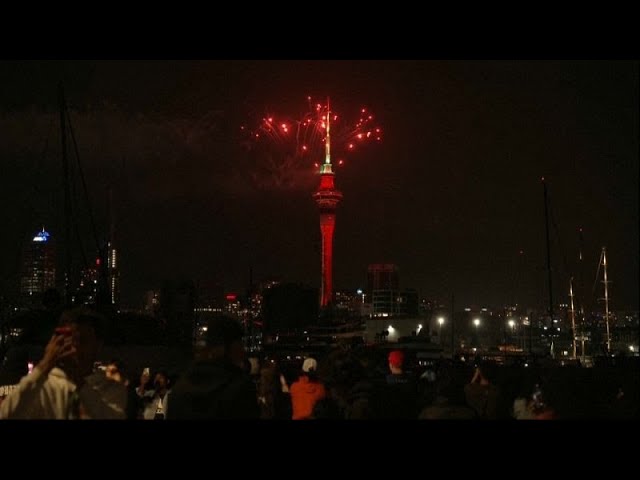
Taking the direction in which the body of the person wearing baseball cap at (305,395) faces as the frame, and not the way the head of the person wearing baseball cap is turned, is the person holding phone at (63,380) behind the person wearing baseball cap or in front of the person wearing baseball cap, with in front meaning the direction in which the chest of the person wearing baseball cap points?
behind

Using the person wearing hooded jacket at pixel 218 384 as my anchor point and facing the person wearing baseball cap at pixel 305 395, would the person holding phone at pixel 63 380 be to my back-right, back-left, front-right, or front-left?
back-left

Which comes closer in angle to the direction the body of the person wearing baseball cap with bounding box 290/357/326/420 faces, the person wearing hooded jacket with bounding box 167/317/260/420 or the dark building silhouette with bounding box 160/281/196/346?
the dark building silhouette

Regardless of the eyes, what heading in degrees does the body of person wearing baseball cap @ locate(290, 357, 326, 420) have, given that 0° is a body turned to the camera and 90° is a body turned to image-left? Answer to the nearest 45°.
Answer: approximately 180°

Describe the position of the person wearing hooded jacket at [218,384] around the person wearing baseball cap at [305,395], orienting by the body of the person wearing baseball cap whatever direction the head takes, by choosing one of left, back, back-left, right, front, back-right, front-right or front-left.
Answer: back

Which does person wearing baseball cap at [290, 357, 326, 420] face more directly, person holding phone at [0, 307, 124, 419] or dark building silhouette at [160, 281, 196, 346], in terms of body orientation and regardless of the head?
the dark building silhouette
